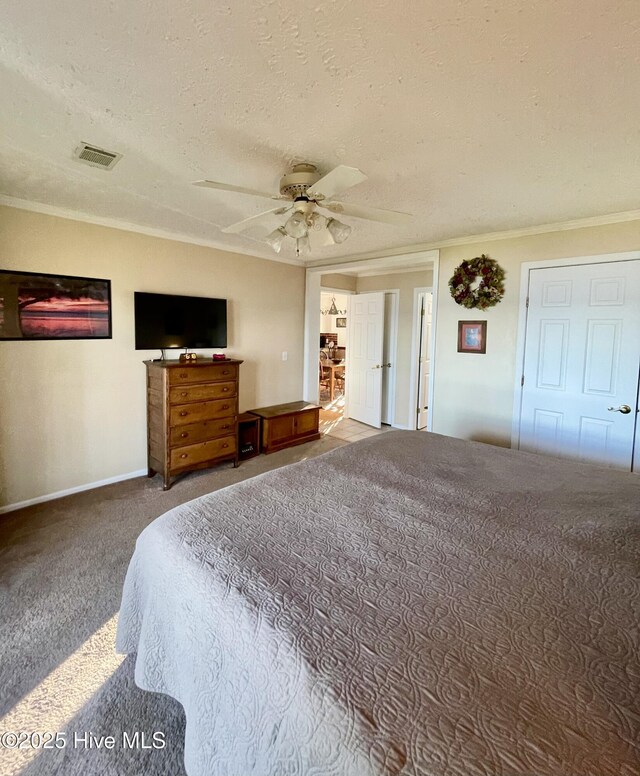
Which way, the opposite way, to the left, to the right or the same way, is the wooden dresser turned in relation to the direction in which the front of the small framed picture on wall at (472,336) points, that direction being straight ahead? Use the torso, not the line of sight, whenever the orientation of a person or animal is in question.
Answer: to the left

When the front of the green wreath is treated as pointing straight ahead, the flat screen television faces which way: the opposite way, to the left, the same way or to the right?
to the left

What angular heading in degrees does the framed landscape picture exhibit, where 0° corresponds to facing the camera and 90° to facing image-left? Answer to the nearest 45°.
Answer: approximately 315°

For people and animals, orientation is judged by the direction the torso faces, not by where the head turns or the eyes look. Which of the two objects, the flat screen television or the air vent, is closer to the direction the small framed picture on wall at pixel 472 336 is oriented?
the air vent

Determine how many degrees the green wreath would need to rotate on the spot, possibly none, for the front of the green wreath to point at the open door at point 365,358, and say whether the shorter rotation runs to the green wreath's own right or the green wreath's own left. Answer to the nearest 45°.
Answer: approximately 135° to the green wreath's own right

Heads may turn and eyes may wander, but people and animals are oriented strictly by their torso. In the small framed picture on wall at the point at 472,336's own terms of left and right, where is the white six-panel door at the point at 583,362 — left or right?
on its left

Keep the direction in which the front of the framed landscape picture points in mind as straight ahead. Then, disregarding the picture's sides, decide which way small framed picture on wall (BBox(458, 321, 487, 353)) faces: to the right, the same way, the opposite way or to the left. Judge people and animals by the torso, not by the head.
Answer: to the right

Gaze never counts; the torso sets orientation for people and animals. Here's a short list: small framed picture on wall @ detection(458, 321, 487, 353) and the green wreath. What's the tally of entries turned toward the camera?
2

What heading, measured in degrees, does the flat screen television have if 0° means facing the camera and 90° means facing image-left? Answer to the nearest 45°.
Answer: approximately 315°
